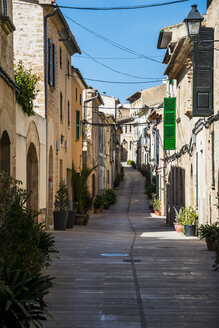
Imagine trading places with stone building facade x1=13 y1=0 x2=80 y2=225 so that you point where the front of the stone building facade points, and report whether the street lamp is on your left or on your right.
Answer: on your right

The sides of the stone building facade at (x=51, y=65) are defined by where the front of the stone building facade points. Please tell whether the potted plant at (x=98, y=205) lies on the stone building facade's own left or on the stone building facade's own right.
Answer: on the stone building facade's own left

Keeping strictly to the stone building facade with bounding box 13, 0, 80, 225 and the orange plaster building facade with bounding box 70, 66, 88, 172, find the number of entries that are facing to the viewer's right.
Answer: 2

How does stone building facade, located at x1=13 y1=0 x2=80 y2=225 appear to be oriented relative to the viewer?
to the viewer's right

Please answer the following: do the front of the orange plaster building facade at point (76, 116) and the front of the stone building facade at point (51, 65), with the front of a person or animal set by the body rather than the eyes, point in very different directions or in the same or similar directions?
same or similar directions

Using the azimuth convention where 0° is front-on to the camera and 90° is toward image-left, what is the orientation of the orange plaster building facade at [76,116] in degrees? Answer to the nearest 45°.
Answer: approximately 270°

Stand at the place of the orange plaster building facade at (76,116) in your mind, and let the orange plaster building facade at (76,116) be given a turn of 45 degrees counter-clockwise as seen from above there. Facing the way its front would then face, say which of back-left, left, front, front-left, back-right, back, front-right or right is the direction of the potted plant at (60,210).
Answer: back-right

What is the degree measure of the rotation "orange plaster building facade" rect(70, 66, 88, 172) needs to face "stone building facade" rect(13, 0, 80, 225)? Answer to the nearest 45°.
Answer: approximately 90° to its right

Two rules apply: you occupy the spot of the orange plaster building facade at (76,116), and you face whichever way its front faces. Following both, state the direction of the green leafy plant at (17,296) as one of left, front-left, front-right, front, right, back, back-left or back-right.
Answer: right
